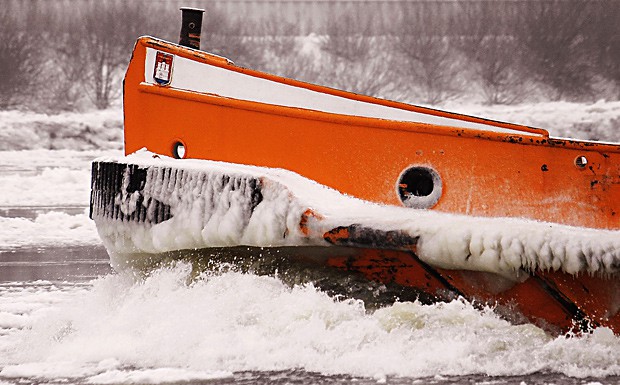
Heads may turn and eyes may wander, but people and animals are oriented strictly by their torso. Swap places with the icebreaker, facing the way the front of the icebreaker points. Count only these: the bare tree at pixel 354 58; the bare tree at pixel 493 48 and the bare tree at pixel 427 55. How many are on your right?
3

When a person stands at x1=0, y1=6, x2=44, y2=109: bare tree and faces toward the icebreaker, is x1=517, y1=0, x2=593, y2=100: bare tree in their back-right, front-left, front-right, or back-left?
front-left

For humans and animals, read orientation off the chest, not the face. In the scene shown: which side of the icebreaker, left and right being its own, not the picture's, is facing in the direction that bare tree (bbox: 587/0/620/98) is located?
right

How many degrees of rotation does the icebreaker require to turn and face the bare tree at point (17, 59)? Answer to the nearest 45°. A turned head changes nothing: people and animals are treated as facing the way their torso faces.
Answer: approximately 45° to its right

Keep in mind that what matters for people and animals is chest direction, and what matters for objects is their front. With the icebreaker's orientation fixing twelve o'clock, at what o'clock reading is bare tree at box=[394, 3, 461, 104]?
The bare tree is roughly at 3 o'clock from the icebreaker.

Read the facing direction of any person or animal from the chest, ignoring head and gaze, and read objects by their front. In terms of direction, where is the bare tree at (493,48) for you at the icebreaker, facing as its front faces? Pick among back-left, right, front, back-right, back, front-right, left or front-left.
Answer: right

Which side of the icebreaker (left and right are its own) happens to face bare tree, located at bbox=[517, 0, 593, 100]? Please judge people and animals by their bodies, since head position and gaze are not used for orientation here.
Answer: right

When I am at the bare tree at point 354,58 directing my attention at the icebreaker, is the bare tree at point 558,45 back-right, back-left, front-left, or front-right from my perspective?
front-left

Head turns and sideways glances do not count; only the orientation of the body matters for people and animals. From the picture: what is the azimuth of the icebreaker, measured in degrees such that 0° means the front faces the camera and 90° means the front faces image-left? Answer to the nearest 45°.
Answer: approximately 90°

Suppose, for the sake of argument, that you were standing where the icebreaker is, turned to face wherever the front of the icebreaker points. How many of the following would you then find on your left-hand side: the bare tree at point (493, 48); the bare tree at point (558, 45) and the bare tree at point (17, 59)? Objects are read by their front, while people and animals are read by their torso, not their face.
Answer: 0

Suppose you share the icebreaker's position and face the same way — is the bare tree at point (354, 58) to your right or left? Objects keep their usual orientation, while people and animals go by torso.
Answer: on your right
